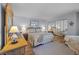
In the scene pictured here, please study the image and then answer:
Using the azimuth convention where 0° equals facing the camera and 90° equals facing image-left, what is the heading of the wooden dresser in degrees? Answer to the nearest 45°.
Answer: approximately 315°

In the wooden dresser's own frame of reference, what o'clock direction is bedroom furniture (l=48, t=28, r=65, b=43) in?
The bedroom furniture is roughly at 11 o'clock from the wooden dresser.
